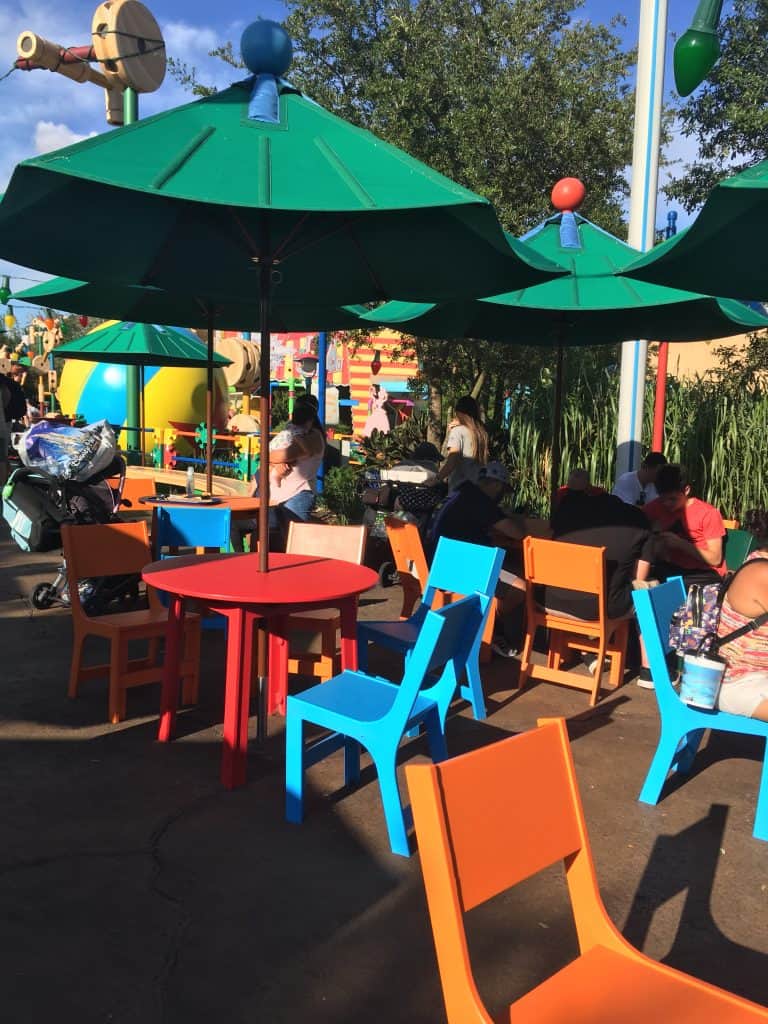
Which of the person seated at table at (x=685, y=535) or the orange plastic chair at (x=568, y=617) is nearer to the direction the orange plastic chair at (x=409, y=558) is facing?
the person seated at table

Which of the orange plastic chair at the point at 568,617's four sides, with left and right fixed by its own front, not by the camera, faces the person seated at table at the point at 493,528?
left

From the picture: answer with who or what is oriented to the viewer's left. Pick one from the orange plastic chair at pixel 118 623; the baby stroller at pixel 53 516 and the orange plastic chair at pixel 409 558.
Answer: the baby stroller

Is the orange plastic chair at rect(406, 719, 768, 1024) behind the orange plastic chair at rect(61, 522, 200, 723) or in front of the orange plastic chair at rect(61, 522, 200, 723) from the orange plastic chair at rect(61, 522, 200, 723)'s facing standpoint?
in front

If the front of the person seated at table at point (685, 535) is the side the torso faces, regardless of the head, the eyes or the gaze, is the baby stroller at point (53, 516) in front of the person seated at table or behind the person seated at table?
in front

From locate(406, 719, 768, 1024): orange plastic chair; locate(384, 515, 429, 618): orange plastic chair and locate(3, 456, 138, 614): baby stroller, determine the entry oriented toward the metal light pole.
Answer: locate(384, 515, 429, 618): orange plastic chair

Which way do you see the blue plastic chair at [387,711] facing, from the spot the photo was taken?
facing away from the viewer and to the left of the viewer

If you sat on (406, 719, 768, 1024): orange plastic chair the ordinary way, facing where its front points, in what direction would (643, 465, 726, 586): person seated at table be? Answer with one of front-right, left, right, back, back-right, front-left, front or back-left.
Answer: back-left

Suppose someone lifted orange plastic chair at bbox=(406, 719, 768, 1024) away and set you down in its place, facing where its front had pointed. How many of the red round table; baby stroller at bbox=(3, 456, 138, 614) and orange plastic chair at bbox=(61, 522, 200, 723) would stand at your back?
3

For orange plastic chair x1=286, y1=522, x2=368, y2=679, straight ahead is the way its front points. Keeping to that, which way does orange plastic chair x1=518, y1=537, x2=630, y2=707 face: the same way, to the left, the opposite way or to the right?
the opposite way

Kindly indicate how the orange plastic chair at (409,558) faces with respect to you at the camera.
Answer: facing away from the viewer and to the right of the viewer

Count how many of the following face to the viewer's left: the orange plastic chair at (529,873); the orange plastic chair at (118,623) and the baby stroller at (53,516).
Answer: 1

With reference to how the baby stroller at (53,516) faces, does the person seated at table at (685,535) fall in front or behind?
behind

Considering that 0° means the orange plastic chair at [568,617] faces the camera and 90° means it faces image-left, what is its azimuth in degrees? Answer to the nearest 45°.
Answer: approximately 225°
